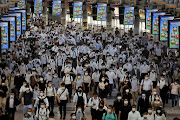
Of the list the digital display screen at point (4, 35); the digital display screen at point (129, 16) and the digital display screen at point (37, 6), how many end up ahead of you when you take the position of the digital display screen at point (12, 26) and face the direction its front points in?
1

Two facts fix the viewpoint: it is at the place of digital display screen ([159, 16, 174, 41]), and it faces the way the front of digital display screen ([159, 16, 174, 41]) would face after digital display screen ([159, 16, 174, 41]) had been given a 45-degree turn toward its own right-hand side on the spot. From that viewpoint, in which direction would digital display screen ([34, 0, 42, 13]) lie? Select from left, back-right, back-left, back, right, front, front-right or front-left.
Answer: right

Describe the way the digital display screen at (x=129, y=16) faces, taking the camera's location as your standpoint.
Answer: facing the viewer

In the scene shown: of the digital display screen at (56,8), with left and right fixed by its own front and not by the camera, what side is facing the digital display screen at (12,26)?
front

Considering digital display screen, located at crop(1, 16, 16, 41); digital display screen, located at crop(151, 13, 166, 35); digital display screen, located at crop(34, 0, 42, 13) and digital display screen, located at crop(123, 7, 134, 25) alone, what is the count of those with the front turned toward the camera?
4

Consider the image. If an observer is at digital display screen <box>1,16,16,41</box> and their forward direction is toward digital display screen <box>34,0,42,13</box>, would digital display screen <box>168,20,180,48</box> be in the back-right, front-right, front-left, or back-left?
back-right

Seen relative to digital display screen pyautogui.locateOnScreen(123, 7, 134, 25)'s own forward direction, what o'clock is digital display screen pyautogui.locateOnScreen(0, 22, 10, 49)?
digital display screen pyautogui.locateOnScreen(0, 22, 10, 49) is roughly at 1 o'clock from digital display screen pyautogui.locateOnScreen(123, 7, 134, 25).

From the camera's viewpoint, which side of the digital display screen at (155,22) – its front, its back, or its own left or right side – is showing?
front

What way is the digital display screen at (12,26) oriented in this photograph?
toward the camera

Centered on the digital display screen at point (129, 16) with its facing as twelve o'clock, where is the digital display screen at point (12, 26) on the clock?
the digital display screen at point (12, 26) is roughly at 1 o'clock from the digital display screen at point (129, 16).

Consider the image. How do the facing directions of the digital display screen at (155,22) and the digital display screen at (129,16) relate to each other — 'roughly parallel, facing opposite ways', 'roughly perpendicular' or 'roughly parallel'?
roughly parallel

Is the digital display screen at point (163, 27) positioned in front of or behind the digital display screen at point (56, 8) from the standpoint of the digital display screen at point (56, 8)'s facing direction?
in front

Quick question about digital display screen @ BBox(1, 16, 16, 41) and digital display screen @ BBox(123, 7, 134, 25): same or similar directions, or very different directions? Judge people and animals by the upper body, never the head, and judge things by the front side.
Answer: same or similar directions

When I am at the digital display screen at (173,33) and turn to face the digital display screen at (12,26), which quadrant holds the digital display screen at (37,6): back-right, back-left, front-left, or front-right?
front-right
